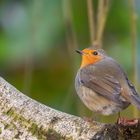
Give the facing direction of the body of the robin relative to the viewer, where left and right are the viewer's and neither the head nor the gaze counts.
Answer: facing to the left of the viewer
